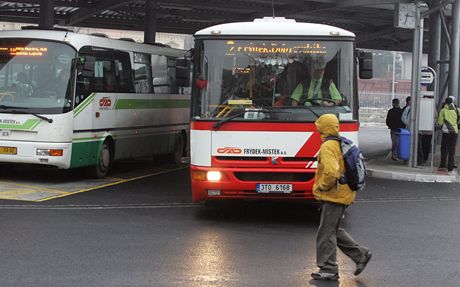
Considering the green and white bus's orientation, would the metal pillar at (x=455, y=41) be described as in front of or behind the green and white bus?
behind

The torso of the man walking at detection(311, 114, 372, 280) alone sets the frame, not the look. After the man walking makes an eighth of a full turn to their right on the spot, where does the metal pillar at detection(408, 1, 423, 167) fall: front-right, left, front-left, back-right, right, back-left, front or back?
front-right

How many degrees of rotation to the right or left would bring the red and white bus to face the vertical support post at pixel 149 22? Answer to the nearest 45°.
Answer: approximately 180°

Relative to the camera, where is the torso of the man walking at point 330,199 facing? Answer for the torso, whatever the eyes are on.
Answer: to the viewer's left

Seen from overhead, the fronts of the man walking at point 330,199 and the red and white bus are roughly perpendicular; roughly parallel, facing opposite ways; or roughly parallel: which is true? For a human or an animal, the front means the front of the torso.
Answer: roughly perpendicular

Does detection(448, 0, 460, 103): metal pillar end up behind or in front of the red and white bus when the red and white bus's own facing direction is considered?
behind

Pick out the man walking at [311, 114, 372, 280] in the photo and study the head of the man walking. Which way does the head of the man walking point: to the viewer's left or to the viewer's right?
to the viewer's left

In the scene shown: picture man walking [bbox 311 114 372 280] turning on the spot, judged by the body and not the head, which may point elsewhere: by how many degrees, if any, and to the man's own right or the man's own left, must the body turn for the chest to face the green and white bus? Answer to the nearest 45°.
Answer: approximately 45° to the man's own right

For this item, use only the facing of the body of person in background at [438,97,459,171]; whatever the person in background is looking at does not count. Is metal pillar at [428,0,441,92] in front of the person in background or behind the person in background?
in front

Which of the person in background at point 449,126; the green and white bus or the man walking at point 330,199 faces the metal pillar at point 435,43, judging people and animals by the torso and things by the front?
the person in background
